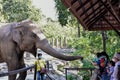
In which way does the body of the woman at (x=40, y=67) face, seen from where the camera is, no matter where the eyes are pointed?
toward the camera

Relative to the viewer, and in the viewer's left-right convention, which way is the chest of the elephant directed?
facing to the right of the viewer

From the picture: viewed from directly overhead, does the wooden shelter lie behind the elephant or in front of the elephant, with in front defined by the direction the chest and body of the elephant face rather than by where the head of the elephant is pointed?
in front

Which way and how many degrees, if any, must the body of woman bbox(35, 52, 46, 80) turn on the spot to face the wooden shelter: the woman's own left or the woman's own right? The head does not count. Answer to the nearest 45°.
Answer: approximately 45° to the woman's own left
